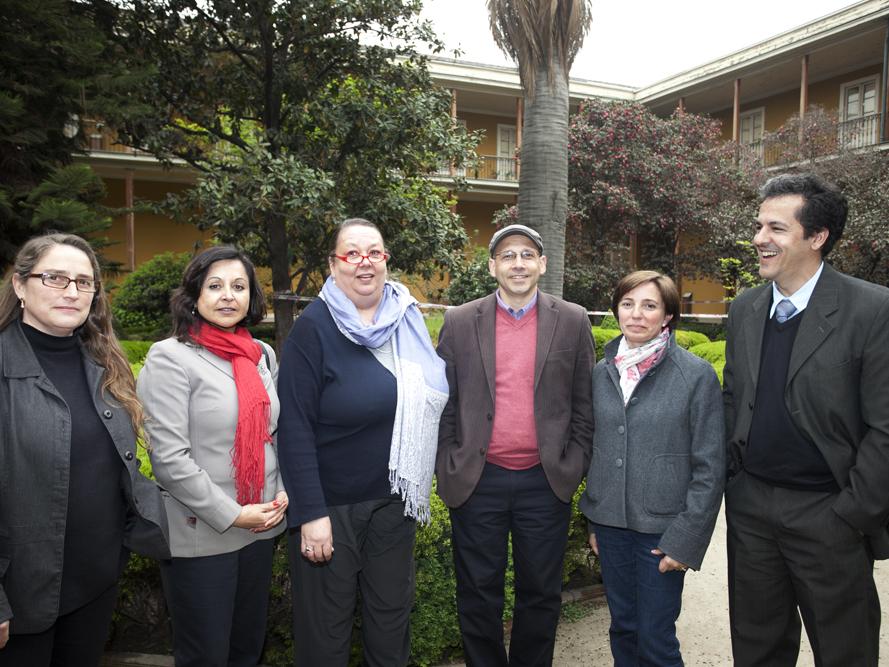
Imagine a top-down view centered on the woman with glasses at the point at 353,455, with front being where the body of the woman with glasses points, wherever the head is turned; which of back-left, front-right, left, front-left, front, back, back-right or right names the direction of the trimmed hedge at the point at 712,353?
left

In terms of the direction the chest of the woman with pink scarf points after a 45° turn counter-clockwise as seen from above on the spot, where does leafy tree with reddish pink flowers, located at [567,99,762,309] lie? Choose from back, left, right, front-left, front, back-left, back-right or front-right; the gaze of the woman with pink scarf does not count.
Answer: back

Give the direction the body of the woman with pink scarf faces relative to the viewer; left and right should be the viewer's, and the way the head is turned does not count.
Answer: facing the viewer and to the left of the viewer

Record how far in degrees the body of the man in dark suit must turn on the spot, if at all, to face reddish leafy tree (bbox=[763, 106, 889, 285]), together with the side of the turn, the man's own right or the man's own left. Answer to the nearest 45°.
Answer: approximately 135° to the man's own right

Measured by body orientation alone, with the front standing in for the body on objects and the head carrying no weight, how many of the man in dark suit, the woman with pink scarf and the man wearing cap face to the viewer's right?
0

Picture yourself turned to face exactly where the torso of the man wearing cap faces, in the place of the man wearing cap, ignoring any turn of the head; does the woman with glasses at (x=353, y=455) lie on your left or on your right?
on your right

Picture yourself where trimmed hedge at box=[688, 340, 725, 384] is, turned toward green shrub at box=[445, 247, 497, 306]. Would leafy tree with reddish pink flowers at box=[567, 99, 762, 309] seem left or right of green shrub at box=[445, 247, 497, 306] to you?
right

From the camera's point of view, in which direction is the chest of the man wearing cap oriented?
toward the camera

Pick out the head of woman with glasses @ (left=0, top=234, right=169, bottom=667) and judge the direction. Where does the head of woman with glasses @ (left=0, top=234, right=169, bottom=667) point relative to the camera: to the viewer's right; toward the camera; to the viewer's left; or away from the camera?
toward the camera

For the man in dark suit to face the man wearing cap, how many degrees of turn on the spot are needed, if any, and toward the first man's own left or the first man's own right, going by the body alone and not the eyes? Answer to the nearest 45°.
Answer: approximately 45° to the first man's own right

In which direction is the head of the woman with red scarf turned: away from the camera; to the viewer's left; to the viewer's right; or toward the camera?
toward the camera

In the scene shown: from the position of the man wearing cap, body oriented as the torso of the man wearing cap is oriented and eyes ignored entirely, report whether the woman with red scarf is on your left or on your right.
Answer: on your right

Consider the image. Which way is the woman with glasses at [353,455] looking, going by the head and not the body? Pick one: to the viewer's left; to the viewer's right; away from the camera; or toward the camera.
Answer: toward the camera

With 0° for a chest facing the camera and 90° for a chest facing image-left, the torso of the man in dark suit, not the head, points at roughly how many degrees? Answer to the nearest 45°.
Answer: approximately 45°

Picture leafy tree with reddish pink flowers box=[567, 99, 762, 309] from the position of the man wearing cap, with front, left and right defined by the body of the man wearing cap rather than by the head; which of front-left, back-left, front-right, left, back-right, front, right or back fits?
back
